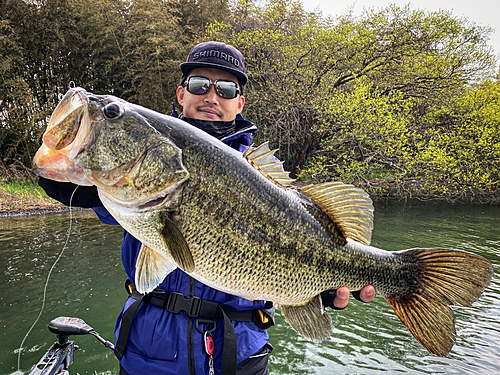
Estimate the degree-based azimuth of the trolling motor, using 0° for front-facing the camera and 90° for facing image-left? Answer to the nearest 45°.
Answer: approximately 90°

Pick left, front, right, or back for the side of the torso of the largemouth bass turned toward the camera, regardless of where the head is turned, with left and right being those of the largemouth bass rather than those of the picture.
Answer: left

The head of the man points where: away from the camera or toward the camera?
toward the camera

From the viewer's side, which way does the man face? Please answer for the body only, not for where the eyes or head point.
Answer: toward the camera

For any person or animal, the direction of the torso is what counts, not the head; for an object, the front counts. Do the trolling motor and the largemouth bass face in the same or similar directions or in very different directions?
same or similar directions

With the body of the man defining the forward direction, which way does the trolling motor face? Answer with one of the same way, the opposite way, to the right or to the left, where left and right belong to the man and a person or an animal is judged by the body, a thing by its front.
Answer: to the right
